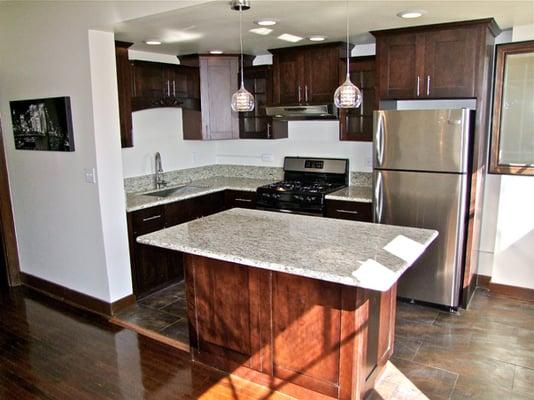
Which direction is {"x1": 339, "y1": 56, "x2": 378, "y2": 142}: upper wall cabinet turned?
toward the camera

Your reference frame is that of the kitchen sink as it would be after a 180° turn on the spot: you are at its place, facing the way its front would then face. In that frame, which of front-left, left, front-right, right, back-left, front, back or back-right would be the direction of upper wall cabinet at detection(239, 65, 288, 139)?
back-right

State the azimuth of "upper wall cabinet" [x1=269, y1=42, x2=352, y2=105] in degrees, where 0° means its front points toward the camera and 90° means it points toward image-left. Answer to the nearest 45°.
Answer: approximately 45°

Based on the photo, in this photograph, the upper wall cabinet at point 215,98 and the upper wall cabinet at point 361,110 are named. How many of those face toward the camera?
2

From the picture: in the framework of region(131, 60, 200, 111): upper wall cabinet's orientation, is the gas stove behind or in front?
in front

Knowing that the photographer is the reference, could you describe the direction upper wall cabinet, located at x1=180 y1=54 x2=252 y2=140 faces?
facing the viewer

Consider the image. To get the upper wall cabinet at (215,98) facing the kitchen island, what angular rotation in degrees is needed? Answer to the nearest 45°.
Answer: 0° — it already faces it

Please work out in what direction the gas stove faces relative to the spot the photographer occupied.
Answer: facing the viewer and to the left of the viewer

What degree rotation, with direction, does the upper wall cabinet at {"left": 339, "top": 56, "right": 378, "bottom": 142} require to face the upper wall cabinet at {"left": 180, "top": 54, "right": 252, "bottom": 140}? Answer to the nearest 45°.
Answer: approximately 90° to its right

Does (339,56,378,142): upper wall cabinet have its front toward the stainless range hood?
no

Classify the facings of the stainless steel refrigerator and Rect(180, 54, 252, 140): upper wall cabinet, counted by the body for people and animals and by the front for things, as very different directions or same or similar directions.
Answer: same or similar directions

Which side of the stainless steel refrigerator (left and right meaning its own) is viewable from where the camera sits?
front

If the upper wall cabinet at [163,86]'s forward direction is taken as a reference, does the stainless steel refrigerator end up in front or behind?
in front

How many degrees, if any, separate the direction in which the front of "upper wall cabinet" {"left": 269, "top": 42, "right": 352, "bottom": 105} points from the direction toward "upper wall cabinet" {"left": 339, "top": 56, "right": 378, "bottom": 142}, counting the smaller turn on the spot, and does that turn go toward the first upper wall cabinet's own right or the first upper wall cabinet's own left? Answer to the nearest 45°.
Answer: approximately 135° to the first upper wall cabinet's own left

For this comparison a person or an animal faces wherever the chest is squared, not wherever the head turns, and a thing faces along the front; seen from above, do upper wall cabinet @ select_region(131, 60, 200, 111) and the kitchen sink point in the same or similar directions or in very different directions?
same or similar directions

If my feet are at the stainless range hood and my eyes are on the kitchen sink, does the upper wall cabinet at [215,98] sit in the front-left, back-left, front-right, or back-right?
front-right
